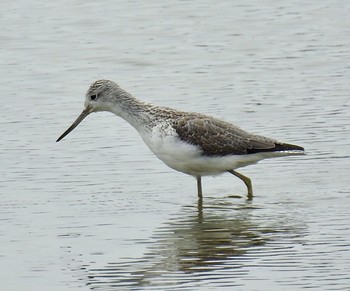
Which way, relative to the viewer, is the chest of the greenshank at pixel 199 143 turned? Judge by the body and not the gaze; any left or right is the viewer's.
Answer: facing to the left of the viewer
